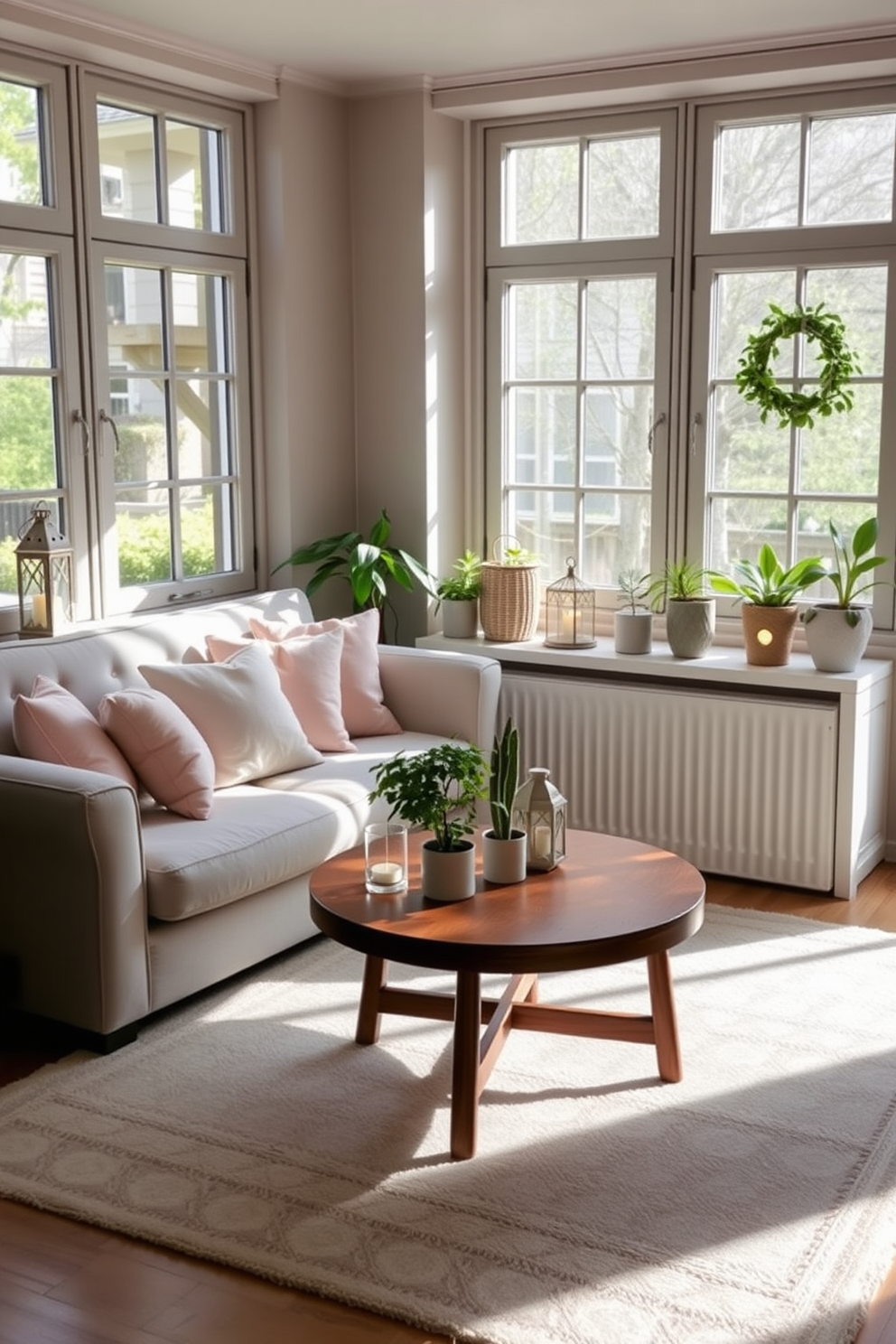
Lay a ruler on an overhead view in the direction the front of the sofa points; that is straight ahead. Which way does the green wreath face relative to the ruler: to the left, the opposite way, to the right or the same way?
to the right

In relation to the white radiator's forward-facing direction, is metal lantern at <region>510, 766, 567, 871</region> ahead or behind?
ahead

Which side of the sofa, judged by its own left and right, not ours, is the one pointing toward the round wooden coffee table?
front

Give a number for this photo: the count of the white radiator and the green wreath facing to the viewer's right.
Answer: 0

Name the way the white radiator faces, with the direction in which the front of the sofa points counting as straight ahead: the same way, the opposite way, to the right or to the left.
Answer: to the right

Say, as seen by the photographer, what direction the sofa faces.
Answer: facing the viewer and to the right of the viewer

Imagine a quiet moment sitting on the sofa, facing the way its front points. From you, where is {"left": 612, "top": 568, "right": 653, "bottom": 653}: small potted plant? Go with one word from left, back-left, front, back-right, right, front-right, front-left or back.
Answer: left

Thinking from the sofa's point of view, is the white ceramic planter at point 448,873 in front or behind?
in front

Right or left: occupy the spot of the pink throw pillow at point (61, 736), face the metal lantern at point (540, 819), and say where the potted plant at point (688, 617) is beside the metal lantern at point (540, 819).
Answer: left

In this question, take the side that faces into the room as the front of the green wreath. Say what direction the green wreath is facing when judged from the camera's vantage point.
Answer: facing the viewer

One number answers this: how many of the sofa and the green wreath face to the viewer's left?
0

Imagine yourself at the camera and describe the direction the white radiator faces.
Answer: facing the viewer and to the left of the viewer

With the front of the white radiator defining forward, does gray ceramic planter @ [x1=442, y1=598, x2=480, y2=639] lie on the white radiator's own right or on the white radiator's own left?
on the white radiator's own right

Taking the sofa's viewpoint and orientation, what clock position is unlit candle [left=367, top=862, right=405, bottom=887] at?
The unlit candle is roughly at 12 o'clock from the sofa.

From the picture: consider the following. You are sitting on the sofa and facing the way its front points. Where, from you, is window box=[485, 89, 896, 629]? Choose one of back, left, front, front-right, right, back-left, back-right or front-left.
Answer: left

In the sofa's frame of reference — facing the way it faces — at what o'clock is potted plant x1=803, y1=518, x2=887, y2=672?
The potted plant is roughly at 10 o'clock from the sofa.

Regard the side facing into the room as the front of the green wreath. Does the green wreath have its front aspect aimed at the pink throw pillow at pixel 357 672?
no

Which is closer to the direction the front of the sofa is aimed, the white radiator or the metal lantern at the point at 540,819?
the metal lantern

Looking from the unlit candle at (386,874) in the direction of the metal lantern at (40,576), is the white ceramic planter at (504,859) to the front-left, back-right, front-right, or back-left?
back-right

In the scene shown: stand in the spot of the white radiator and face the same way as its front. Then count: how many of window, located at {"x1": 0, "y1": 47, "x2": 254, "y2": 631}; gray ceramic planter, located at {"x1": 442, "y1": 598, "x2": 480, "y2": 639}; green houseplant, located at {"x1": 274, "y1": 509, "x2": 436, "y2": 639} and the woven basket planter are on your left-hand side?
0
